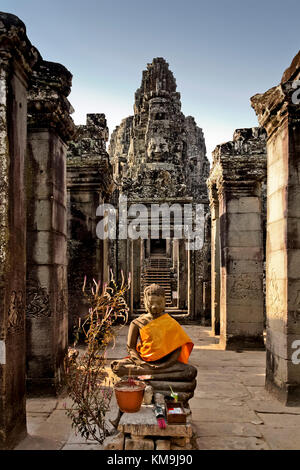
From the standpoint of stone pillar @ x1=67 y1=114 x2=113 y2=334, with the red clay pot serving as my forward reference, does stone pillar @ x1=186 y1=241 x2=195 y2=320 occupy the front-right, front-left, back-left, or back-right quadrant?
back-left

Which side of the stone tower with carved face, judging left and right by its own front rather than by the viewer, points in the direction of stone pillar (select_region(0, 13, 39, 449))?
front

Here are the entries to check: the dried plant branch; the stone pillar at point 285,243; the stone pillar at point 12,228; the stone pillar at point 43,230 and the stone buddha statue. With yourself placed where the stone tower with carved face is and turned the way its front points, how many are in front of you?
5

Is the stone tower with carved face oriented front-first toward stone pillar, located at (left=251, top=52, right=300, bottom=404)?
yes

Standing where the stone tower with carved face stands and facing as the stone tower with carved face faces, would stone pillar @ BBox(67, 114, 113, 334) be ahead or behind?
ahead

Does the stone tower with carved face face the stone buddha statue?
yes

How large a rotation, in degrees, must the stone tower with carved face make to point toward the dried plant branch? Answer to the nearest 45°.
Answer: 0° — it already faces it

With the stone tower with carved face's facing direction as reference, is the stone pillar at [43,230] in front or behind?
in front

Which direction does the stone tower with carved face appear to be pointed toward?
toward the camera
